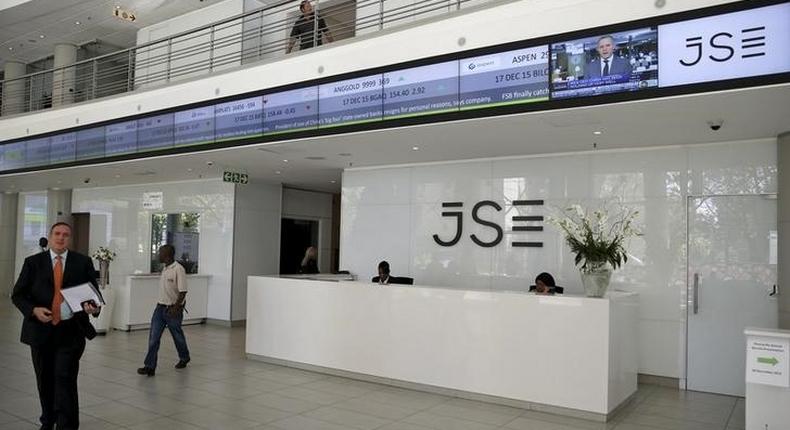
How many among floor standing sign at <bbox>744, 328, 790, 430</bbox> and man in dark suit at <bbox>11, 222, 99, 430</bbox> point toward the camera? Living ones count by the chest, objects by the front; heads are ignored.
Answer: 2

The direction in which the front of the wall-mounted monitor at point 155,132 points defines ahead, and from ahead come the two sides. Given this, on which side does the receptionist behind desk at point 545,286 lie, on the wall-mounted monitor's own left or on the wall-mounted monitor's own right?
on the wall-mounted monitor's own left

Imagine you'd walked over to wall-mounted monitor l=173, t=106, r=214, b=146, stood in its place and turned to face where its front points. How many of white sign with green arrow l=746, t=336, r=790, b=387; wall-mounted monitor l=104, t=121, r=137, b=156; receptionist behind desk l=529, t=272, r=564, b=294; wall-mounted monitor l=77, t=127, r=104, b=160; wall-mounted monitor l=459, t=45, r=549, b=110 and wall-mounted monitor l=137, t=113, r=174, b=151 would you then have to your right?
3

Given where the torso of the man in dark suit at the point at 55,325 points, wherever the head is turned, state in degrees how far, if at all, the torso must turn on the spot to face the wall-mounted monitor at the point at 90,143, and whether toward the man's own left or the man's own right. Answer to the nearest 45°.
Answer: approximately 180°

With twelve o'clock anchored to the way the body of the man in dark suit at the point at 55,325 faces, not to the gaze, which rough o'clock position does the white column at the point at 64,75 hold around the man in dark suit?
The white column is roughly at 6 o'clock from the man in dark suit.

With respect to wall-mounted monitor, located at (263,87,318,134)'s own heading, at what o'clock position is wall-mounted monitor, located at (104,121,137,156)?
wall-mounted monitor, located at (104,121,137,156) is roughly at 3 o'clock from wall-mounted monitor, located at (263,87,318,134).

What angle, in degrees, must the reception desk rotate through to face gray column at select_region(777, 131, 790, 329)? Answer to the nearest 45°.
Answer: approximately 135° to its left

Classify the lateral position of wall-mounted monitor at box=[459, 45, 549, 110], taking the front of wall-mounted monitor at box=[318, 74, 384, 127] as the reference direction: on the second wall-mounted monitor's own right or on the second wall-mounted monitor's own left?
on the second wall-mounted monitor's own left

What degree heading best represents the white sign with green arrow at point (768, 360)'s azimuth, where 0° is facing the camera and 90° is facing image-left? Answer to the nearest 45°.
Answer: approximately 0°
